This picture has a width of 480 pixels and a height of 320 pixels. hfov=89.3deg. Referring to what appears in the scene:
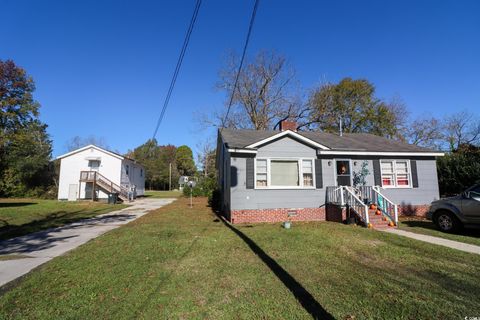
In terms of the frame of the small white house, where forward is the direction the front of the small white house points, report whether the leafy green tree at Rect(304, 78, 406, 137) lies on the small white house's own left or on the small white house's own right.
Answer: on the small white house's own left

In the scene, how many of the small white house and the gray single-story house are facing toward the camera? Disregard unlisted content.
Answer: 2

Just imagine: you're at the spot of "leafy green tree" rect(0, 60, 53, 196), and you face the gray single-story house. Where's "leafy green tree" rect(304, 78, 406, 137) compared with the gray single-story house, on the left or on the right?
left

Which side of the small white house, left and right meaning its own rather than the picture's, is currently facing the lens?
front

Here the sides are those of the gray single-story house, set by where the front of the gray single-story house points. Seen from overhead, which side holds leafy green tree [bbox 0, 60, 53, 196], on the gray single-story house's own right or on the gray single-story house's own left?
on the gray single-story house's own right

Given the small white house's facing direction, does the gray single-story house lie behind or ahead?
ahead

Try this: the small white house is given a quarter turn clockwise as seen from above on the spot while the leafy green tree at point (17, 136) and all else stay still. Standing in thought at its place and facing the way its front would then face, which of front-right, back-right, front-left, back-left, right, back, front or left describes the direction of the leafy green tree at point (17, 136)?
front-right

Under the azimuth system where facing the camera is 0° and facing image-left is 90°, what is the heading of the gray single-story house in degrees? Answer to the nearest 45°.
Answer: approximately 0°

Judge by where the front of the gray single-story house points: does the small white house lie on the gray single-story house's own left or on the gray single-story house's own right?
on the gray single-story house's own right

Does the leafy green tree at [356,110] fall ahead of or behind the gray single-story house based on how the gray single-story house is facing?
behind
